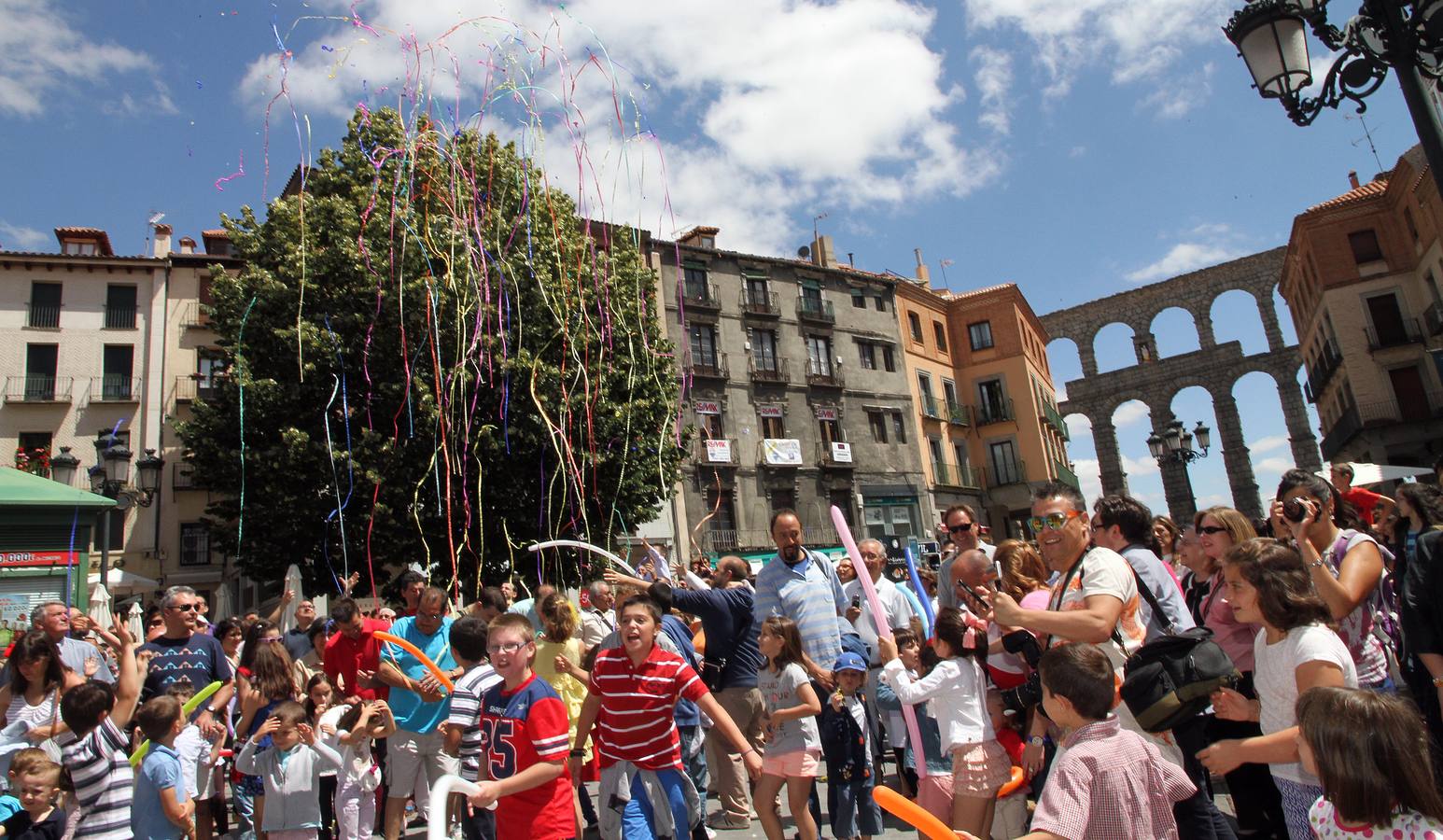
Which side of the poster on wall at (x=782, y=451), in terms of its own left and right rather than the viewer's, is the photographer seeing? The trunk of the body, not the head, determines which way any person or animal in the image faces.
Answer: front

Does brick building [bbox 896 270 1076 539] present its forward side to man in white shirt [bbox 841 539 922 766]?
yes

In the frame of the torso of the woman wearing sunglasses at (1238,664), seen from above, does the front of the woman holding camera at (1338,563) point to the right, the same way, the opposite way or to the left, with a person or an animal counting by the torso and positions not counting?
the same way

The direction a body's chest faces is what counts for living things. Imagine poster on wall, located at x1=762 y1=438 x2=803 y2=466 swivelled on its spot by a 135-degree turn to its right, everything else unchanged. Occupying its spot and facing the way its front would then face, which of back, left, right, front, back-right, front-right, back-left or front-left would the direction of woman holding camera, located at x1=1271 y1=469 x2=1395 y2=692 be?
back-left

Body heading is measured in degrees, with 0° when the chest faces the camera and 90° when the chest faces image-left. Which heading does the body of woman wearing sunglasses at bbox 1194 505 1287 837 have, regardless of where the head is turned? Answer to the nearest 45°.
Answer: approximately 45°

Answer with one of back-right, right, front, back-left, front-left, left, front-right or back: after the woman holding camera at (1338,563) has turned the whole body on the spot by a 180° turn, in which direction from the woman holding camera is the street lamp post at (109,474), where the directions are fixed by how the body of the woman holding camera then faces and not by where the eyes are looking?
back-left

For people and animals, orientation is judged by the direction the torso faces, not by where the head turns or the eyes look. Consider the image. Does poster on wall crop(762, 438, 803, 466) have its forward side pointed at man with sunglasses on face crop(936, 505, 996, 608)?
yes

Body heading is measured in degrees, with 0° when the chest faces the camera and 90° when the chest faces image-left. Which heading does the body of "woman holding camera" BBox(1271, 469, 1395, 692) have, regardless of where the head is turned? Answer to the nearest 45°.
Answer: approximately 45°

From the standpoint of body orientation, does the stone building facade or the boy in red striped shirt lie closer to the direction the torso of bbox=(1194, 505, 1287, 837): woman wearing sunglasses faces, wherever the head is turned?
the boy in red striped shirt

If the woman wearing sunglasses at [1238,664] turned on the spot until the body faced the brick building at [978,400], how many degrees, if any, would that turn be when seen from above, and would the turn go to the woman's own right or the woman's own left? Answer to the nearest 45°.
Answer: approximately 135° to the woman's own right

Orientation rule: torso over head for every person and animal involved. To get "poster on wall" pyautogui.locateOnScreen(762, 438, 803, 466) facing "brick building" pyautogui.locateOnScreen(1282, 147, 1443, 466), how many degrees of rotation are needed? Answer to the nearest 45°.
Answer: approximately 90° to its left

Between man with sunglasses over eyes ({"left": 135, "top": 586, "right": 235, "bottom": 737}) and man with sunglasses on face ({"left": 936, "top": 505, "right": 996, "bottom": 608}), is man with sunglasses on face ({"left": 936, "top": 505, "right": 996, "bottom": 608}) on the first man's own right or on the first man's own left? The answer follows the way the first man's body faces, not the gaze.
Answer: on the first man's own left

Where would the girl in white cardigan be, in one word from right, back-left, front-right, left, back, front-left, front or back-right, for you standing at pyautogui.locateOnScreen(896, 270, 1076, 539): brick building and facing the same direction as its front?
front

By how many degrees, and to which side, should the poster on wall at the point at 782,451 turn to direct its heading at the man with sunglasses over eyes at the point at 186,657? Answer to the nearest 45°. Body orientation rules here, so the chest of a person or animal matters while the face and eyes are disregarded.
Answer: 0° — it already faces them

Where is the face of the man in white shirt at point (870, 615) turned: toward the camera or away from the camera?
toward the camera

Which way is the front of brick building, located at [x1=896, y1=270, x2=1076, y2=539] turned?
toward the camera

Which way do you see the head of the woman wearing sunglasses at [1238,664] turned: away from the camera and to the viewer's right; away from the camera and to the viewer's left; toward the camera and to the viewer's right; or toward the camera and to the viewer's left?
toward the camera and to the viewer's left
